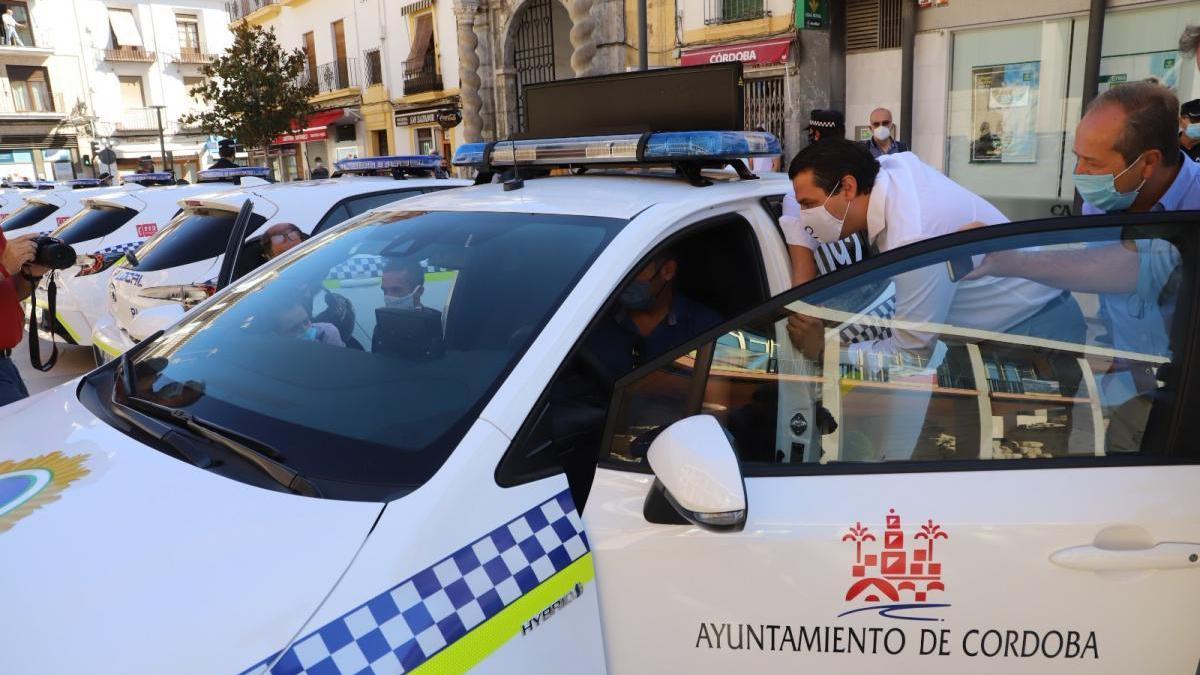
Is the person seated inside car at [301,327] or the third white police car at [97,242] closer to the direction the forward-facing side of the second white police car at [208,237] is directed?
the third white police car

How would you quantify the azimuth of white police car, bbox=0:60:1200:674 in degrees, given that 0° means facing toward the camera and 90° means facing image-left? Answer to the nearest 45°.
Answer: approximately 45°

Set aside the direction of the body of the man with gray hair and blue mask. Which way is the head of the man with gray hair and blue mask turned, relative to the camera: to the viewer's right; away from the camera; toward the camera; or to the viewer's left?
to the viewer's left

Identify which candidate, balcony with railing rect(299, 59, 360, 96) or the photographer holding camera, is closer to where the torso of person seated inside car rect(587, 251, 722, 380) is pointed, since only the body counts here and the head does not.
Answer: the photographer holding camera

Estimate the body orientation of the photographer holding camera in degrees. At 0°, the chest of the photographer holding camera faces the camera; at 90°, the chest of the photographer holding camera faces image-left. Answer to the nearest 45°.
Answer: approximately 270°

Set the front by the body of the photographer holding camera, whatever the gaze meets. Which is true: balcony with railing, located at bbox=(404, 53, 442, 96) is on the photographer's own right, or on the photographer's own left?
on the photographer's own left

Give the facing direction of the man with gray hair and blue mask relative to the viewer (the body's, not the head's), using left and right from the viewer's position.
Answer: facing to the left of the viewer
